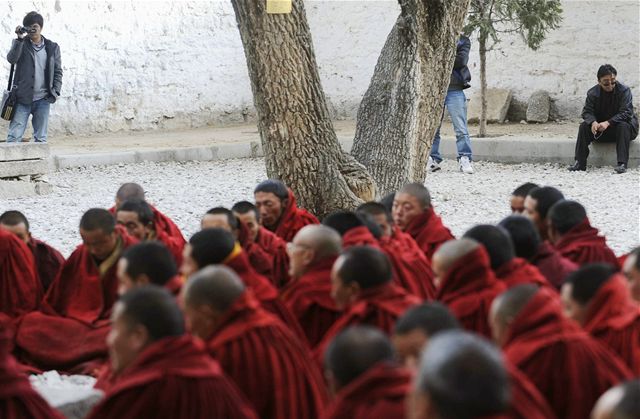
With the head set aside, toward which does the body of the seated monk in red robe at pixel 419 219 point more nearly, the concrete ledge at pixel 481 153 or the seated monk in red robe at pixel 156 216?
the seated monk in red robe

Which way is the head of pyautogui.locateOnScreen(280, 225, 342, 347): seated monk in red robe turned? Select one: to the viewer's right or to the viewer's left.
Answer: to the viewer's left

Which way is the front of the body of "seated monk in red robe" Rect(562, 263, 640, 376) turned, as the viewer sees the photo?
to the viewer's left

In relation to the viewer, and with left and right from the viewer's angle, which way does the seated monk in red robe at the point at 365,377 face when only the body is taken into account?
facing away from the viewer and to the left of the viewer

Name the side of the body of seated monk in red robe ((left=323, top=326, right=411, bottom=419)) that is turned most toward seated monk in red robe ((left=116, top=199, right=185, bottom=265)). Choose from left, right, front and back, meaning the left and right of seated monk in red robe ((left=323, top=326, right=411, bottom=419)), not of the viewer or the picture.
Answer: front

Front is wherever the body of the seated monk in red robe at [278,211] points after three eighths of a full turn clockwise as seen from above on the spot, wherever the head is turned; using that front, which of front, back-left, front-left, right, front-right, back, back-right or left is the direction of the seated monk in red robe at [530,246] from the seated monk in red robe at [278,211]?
back-right

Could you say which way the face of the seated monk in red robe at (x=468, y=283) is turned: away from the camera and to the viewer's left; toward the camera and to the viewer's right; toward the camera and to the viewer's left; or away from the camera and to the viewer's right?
away from the camera and to the viewer's left

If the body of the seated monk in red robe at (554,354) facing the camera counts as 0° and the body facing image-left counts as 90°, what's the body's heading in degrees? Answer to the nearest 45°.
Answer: approximately 135°
